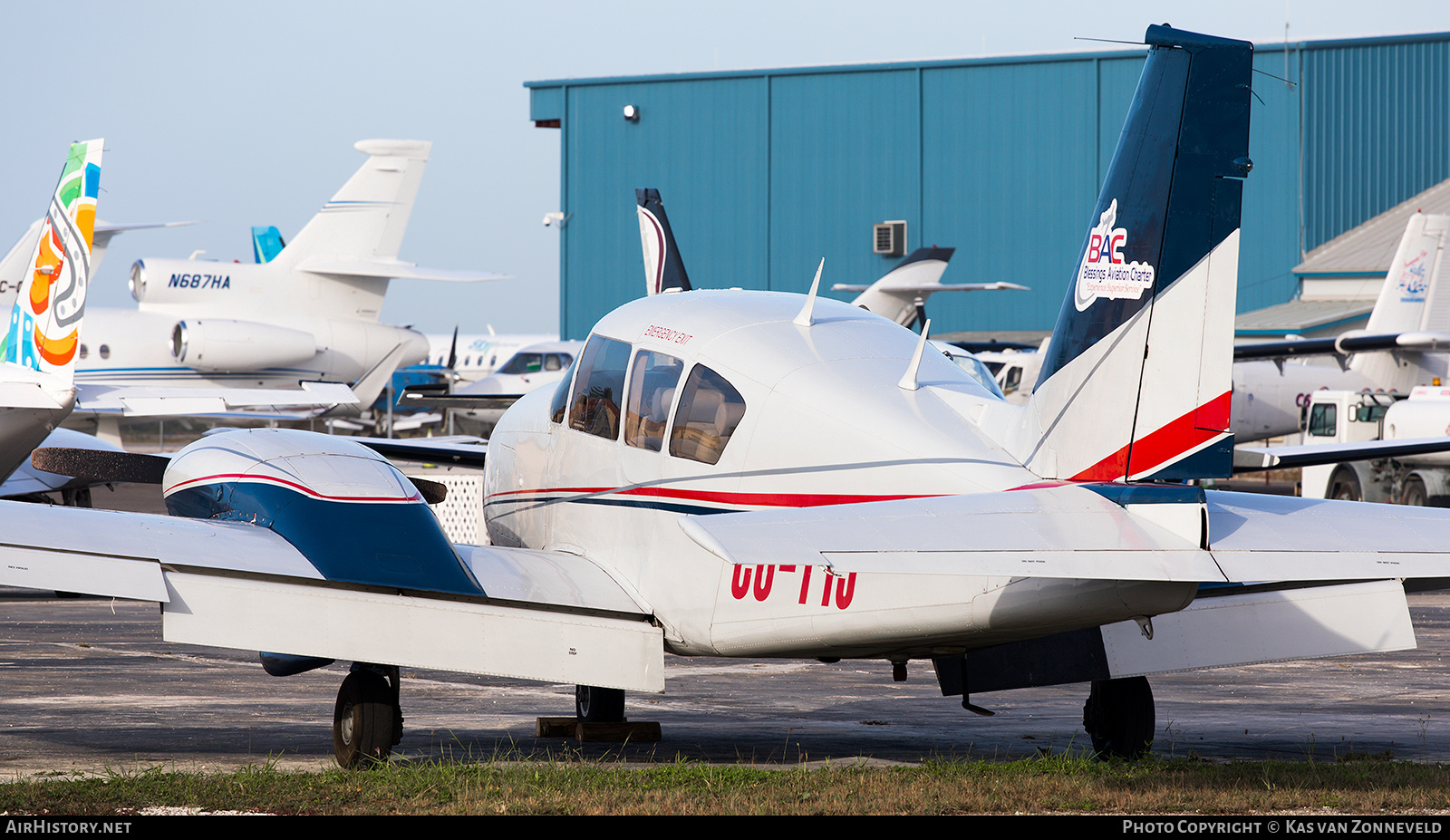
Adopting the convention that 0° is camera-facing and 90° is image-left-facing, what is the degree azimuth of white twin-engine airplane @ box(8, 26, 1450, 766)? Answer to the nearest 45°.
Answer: approximately 135°

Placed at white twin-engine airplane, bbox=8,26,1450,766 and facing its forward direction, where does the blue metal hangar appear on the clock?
The blue metal hangar is roughly at 2 o'clock from the white twin-engine airplane.

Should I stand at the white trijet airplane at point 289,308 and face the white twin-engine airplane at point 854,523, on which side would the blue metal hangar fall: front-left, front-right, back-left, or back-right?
back-left

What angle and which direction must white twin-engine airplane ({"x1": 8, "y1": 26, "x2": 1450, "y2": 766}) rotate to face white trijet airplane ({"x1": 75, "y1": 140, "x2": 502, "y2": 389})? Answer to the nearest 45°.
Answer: approximately 45° to its right

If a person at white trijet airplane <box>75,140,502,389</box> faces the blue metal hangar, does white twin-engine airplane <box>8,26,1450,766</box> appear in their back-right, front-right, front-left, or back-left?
back-right
